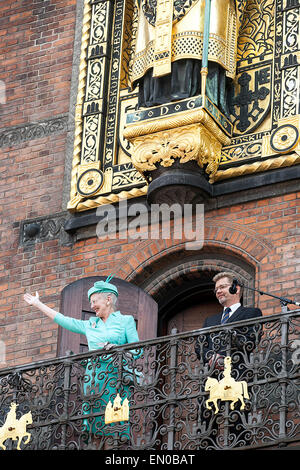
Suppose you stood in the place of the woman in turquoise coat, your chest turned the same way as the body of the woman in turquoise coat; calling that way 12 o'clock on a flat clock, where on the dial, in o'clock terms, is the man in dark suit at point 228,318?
The man in dark suit is roughly at 8 o'clock from the woman in turquoise coat.

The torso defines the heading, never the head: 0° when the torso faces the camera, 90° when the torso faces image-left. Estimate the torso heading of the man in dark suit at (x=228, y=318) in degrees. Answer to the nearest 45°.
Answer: approximately 45°

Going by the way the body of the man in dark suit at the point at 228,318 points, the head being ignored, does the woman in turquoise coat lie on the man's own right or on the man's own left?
on the man's own right

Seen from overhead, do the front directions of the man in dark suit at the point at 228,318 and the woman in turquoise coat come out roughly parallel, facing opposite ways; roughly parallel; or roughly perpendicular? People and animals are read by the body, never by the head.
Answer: roughly parallel

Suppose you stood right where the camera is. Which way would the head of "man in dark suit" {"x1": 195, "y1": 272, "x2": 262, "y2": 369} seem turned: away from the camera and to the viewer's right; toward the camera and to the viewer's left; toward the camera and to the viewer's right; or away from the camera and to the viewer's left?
toward the camera and to the viewer's left

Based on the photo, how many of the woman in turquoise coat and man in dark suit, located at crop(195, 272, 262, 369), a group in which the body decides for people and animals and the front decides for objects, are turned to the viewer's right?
0
